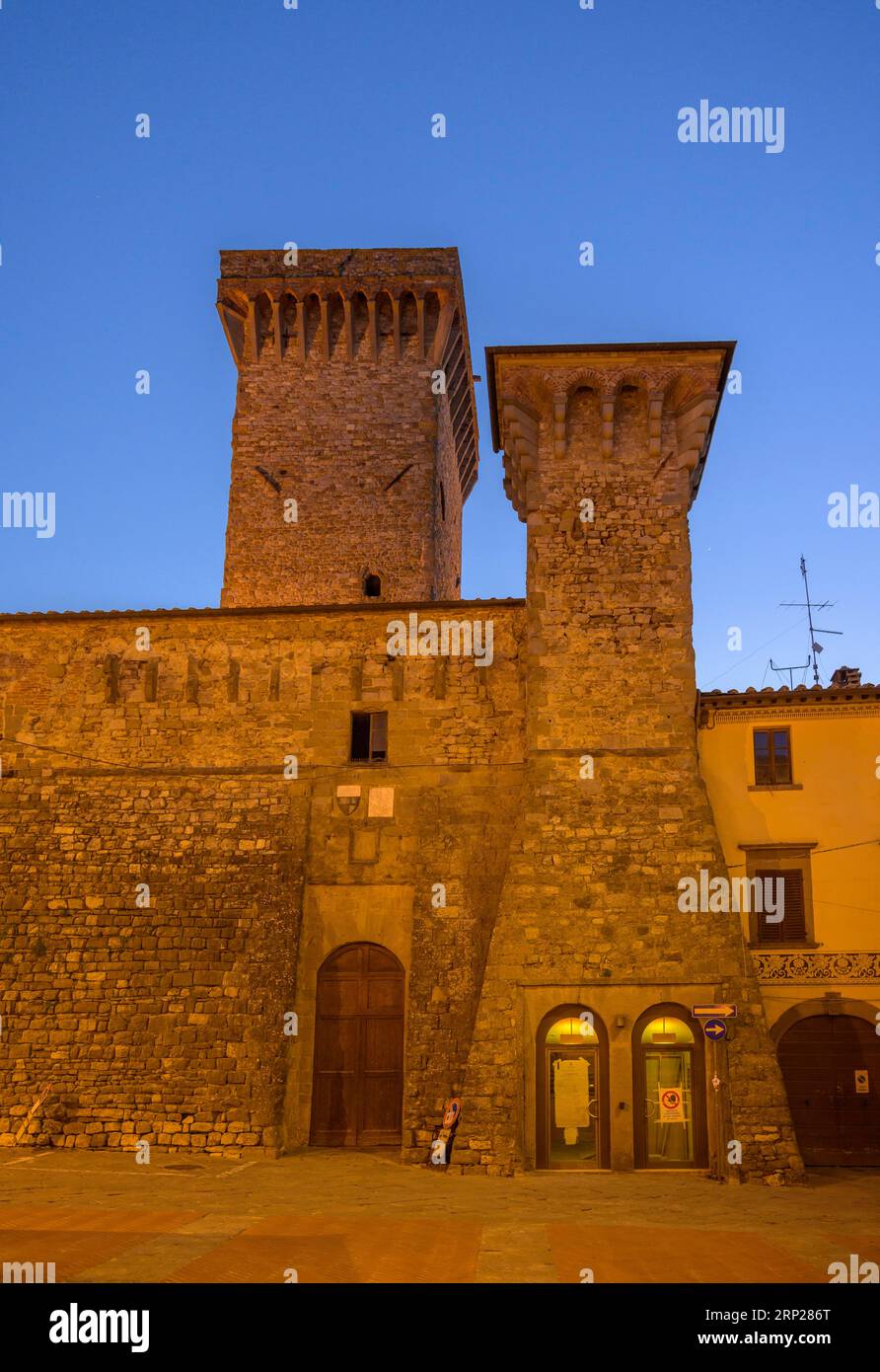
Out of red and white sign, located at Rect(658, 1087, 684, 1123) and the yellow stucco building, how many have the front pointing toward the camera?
2

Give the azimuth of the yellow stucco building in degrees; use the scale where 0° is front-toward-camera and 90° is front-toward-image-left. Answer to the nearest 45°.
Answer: approximately 0°

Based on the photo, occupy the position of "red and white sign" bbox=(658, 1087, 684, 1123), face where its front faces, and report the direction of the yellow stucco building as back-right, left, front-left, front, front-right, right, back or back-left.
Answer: back-left

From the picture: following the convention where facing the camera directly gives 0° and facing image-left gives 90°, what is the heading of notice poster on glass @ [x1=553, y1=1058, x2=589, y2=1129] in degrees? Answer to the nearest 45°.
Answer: approximately 0°

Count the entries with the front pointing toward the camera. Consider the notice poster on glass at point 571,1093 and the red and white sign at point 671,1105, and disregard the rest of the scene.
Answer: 2

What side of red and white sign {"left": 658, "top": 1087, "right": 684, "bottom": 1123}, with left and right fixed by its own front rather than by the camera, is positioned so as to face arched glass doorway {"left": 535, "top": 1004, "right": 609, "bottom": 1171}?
right
